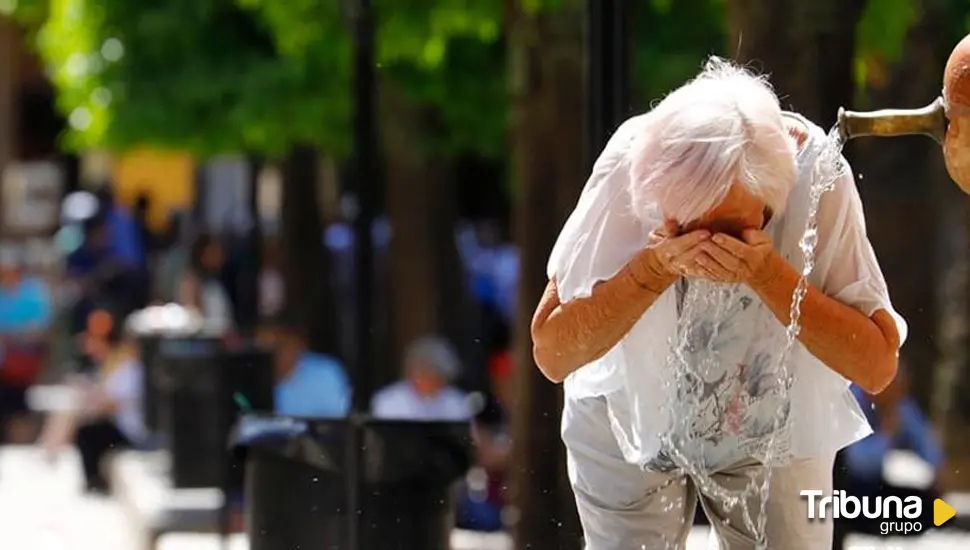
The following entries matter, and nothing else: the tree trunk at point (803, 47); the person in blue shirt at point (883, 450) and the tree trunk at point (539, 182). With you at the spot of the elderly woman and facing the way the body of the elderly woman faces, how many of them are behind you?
3

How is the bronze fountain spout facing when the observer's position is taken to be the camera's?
facing to the left of the viewer

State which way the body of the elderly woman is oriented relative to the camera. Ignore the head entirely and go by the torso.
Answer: toward the camera
